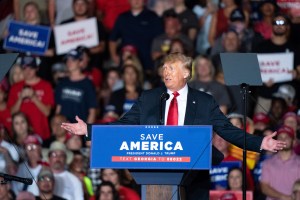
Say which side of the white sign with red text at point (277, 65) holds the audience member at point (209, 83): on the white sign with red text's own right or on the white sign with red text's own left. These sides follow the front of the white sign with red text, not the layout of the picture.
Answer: on the white sign with red text's own right
